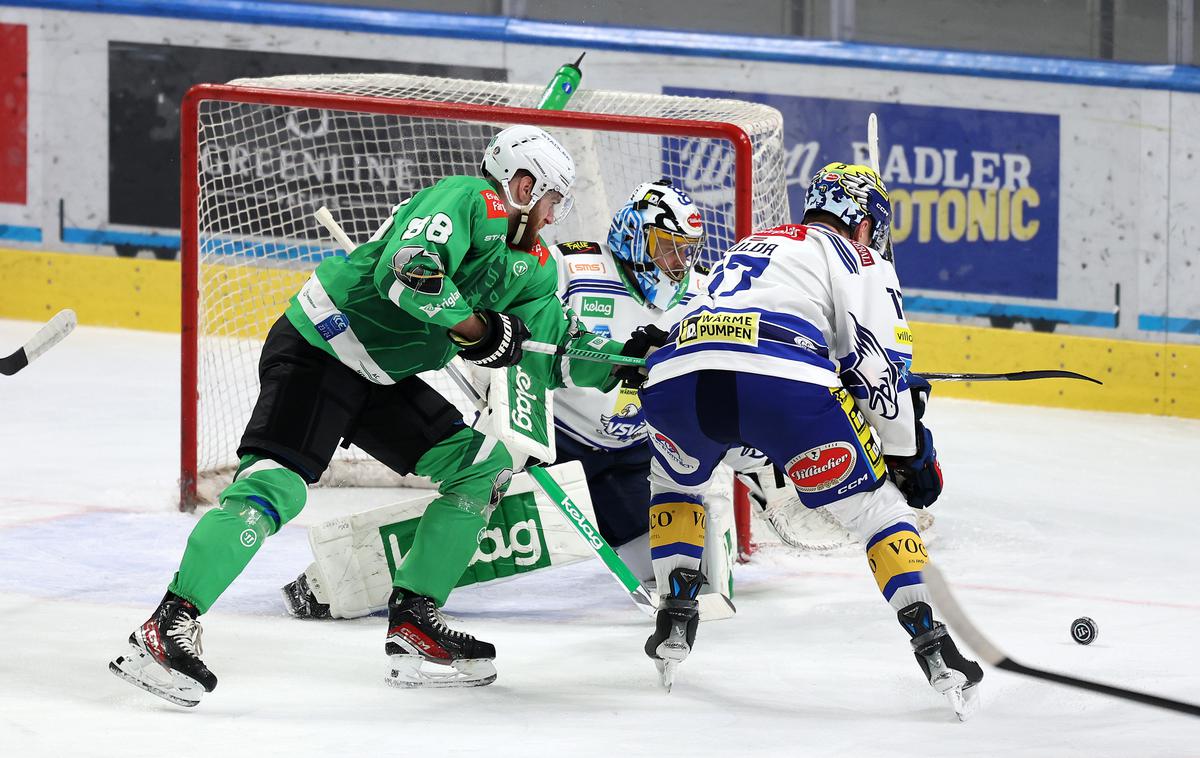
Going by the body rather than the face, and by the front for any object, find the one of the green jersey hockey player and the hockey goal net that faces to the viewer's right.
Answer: the green jersey hockey player

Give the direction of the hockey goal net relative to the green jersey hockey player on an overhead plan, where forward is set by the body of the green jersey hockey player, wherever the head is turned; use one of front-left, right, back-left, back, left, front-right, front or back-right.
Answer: left

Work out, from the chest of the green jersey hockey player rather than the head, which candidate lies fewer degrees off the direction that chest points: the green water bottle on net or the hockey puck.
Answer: the hockey puck

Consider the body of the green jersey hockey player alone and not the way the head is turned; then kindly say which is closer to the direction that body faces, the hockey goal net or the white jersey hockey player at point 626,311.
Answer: the white jersey hockey player

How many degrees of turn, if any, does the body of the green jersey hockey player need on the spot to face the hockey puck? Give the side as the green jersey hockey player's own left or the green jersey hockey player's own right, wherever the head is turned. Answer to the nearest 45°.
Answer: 0° — they already face it

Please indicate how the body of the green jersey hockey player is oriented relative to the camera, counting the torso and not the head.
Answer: to the viewer's right

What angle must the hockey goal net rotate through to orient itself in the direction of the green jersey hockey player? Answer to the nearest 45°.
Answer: approximately 45° to its left

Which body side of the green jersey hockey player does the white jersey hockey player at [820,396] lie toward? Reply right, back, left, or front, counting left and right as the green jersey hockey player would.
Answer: front

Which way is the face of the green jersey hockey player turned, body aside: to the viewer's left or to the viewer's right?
to the viewer's right

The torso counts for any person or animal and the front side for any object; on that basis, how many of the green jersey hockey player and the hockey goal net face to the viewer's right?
1

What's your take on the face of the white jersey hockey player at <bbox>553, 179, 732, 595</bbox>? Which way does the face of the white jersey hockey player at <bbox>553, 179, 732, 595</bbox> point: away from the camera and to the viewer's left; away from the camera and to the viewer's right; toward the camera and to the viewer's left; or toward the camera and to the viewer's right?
toward the camera and to the viewer's right
